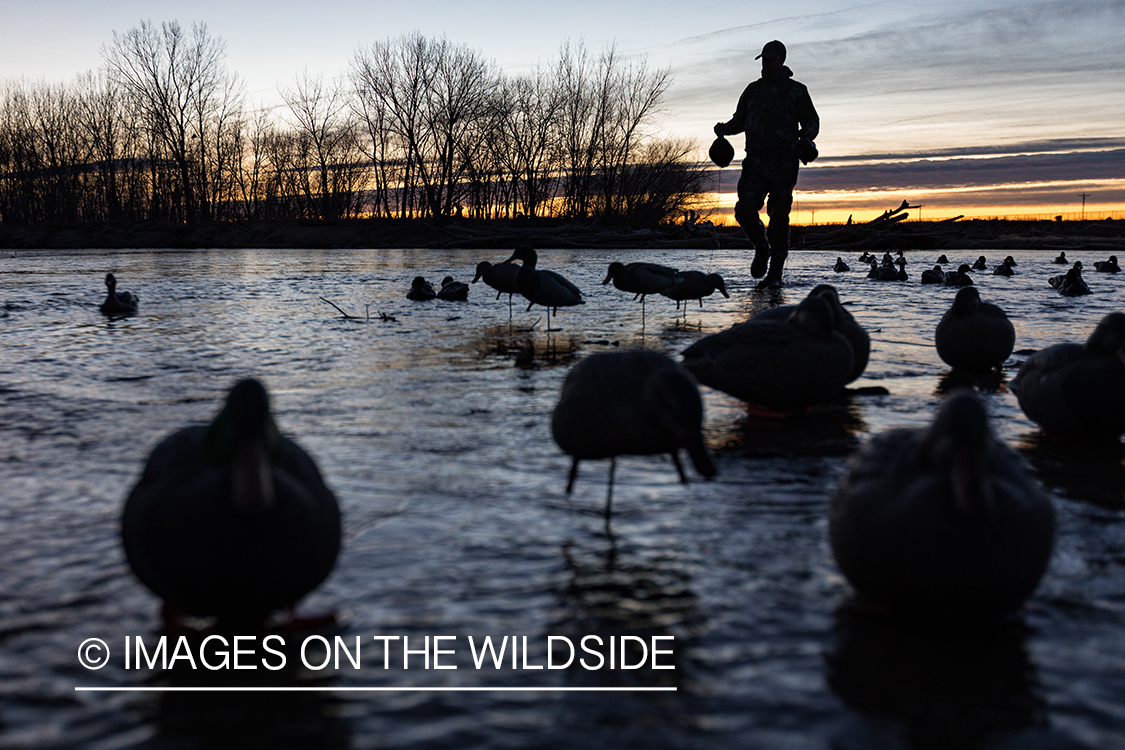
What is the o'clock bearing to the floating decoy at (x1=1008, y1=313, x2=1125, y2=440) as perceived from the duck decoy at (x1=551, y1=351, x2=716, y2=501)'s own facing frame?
The floating decoy is roughly at 11 o'clock from the duck decoy.

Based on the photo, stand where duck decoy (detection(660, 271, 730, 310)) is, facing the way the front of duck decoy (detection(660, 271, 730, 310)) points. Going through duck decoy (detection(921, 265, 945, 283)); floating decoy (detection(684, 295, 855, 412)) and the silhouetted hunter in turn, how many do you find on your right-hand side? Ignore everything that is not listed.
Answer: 1

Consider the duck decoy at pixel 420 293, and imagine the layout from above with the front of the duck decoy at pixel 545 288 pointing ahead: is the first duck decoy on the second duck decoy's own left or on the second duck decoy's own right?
on the second duck decoy's own right

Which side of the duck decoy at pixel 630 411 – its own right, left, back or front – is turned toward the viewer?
right

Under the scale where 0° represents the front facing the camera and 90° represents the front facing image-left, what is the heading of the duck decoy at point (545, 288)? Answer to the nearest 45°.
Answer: approximately 90°

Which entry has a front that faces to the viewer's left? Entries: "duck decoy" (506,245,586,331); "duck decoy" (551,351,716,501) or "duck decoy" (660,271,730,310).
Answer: "duck decoy" (506,245,586,331)

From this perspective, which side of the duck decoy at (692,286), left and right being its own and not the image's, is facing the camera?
right

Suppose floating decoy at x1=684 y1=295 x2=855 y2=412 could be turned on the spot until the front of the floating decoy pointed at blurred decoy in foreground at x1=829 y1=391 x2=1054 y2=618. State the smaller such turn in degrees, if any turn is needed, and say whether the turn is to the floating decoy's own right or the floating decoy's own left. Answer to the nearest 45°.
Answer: approximately 90° to the floating decoy's own right

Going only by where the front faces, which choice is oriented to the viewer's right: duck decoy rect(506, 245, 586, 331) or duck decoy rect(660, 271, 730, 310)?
duck decoy rect(660, 271, 730, 310)

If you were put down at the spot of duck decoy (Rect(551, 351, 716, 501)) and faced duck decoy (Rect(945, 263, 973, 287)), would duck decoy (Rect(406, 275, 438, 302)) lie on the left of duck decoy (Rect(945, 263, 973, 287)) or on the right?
left

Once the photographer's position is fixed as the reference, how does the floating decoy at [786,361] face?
facing to the right of the viewer
